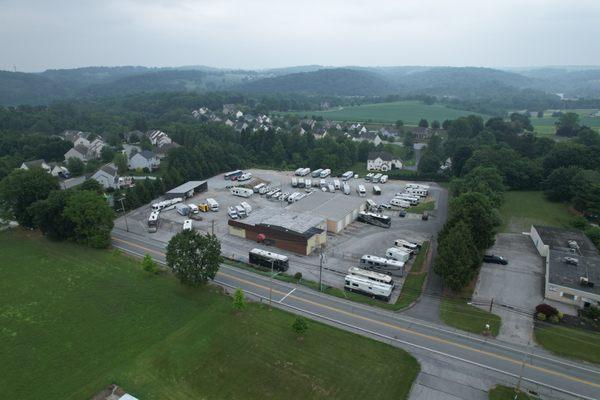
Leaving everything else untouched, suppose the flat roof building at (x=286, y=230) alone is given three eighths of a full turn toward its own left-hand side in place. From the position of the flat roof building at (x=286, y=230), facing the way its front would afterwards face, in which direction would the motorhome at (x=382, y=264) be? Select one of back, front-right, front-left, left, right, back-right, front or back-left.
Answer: front-right

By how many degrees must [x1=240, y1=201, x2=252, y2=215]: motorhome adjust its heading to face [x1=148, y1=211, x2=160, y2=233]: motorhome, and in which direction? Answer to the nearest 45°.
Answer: approximately 135° to its right

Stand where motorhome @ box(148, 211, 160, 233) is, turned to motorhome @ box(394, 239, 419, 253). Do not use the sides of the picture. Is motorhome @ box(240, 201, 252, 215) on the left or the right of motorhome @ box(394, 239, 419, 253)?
left

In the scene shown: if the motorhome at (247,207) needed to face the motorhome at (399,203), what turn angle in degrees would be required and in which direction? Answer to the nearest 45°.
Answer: approximately 45° to its left

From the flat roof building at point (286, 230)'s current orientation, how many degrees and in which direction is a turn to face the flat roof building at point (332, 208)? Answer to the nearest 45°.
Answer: approximately 180°

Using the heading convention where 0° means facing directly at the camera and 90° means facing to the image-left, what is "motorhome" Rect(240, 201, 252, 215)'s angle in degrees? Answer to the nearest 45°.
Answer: approximately 315°

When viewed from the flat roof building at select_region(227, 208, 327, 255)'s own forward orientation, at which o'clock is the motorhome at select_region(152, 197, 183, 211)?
The motorhome is roughly at 3 o'clock from the flat roof building.
